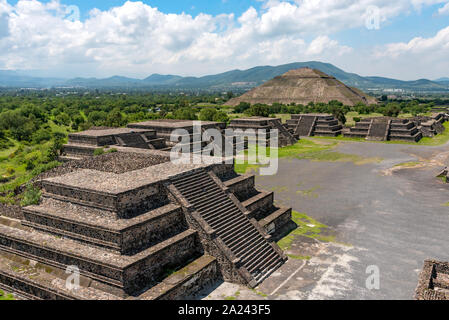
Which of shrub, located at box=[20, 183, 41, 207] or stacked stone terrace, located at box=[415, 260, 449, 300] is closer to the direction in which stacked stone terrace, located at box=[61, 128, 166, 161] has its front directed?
the stacked stone terrace

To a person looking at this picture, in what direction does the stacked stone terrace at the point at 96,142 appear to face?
facing the viewer and to the right of the viewer

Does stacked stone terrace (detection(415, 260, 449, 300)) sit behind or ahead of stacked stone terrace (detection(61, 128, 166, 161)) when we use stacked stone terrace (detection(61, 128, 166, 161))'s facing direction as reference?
ahead

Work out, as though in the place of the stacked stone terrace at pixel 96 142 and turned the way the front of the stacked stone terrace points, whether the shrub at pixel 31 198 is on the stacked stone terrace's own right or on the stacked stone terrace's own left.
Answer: on the stacked stone terrace's own right
